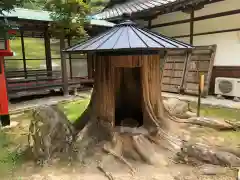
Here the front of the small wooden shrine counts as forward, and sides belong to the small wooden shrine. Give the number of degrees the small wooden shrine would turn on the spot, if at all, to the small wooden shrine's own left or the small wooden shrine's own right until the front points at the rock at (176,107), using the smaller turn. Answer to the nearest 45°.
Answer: approximately 135° to the small wooden shrine's own left

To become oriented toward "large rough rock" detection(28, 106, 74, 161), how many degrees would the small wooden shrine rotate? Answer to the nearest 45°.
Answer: approximately 90° to its right

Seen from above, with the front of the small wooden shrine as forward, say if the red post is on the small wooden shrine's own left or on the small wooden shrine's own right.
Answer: on the small wooden shrine's own right

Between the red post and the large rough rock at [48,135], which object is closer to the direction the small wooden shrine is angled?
the large rough rock

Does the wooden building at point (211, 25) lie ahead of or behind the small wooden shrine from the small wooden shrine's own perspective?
behind

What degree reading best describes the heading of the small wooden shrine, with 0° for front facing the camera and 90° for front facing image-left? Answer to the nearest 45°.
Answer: approximately 0°

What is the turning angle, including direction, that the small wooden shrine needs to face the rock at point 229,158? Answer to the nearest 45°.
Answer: approximately 45° to its left

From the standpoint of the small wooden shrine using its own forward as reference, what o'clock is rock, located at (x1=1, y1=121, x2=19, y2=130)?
The rock is roughly at 4 o'clock from the small wooden shrine.

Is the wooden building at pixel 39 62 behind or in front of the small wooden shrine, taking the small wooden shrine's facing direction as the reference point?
behind
